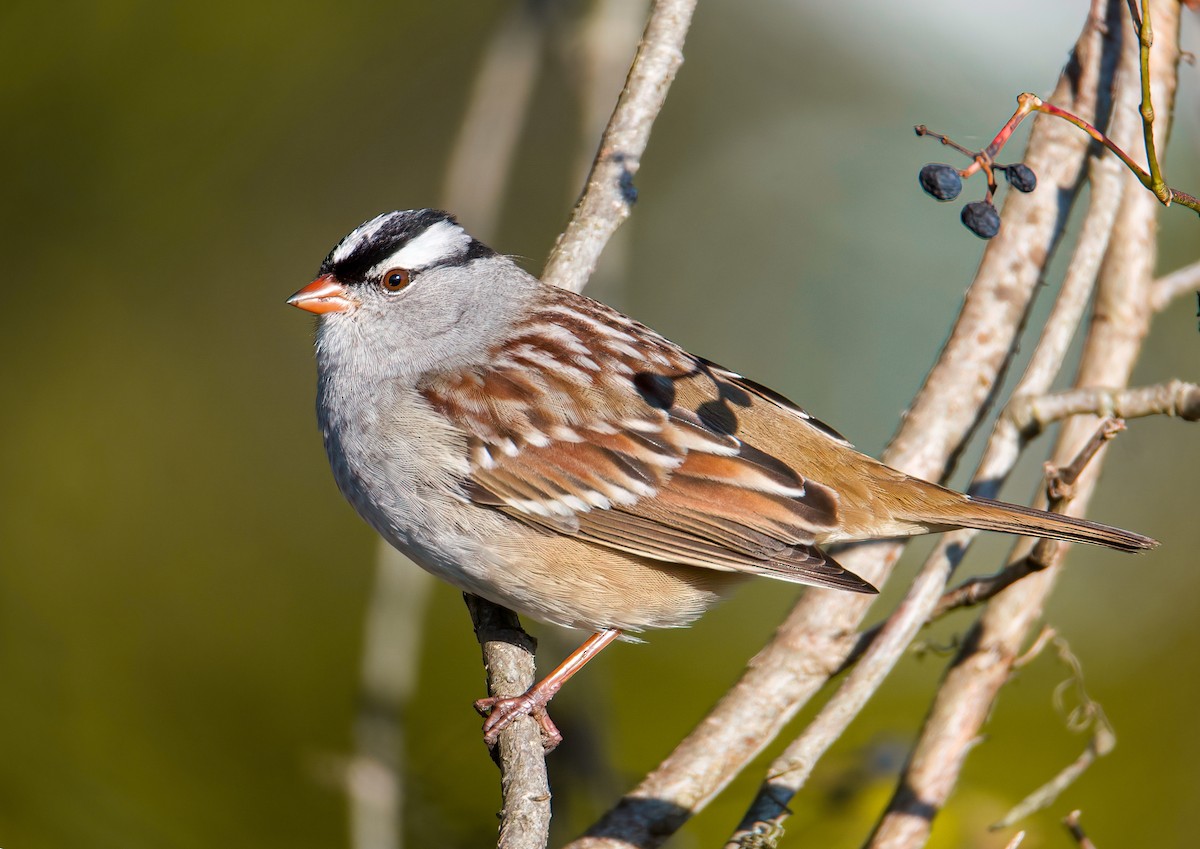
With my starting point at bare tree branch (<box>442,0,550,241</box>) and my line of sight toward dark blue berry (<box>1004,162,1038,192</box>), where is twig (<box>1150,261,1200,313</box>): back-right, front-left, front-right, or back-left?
front-left

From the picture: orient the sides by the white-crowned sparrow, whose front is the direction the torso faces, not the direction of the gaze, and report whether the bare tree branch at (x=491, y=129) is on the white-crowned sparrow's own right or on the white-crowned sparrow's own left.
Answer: on the white-crowned sparrow's own right

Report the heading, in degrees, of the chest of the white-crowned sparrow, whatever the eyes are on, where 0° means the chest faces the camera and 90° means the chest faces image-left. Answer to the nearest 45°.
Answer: approximately 90°

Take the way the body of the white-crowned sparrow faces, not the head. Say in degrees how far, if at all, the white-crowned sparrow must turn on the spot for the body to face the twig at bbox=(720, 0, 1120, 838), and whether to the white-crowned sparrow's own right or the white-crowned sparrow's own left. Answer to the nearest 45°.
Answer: approximately 180°

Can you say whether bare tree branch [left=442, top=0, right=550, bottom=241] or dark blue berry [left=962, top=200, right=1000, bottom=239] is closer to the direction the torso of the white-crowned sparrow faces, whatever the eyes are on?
the bare tree branch

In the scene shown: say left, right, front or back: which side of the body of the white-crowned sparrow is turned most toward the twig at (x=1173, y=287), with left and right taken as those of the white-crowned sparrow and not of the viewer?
back
